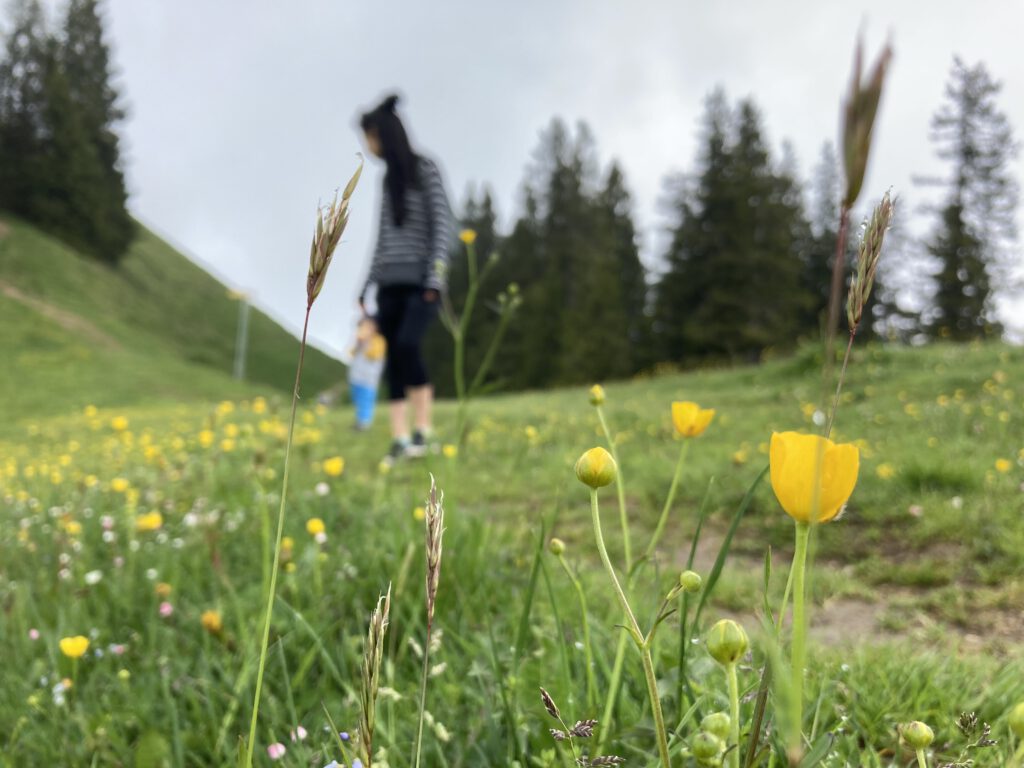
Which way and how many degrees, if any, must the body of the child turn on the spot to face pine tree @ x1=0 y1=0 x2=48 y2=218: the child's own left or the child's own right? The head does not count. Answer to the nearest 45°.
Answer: approximately 90° to the child's own right

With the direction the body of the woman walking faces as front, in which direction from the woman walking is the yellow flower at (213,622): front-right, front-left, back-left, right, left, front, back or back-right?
front-left

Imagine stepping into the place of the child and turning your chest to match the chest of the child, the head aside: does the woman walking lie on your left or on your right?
on your left

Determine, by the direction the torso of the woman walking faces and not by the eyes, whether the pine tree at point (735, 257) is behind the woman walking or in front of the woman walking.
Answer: behind

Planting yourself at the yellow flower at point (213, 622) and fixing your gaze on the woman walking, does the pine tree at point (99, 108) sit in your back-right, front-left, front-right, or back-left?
front-left

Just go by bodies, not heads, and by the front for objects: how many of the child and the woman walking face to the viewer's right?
0

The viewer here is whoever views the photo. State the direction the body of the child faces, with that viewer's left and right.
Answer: facing the viewer and to the left of the viewer
